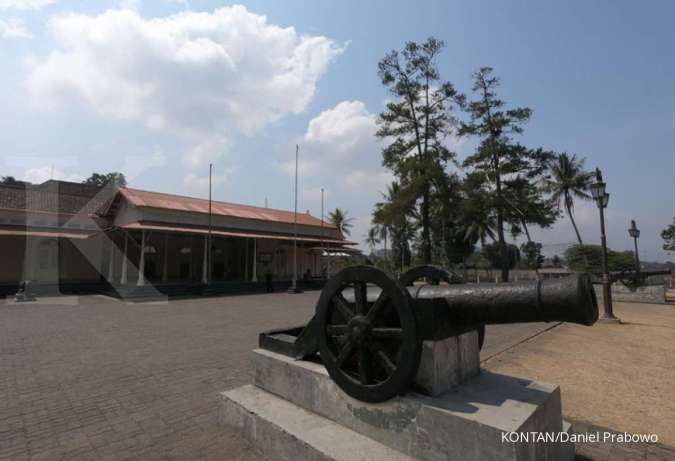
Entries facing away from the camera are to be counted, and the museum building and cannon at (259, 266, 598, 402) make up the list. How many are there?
0

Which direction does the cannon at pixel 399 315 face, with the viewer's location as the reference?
facing the viewer and to the right of the viewer

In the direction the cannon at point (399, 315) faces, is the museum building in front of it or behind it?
behind

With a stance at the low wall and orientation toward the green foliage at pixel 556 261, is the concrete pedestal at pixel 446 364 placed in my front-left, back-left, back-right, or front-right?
back-left

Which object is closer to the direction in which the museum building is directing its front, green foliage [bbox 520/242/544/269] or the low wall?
the low wall

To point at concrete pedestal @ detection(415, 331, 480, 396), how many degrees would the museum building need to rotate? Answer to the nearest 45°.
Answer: approximately 45° to its right

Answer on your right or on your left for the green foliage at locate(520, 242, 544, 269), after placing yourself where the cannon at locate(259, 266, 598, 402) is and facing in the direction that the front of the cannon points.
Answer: on your left

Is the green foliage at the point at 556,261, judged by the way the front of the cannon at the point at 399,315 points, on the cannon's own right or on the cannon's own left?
on the cannon's own left

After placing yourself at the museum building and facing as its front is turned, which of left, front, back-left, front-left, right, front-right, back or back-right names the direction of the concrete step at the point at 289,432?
front-right
